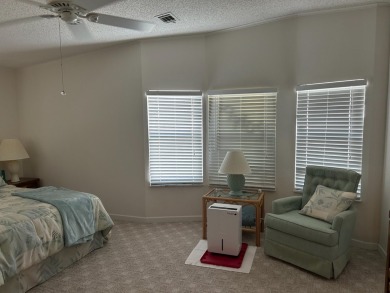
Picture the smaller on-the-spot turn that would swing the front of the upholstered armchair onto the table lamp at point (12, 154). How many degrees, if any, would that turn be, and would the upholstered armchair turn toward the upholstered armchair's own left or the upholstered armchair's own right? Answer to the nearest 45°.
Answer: approximately 45° to the upholstered armchair's own right

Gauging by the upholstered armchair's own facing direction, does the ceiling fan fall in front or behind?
in front

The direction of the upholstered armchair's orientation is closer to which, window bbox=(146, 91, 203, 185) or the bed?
the bed

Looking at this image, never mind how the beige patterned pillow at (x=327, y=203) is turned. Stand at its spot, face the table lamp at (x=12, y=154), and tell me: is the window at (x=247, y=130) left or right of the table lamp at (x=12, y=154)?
right

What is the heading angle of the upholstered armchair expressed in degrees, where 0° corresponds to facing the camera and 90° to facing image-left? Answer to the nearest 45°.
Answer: approximately 45°

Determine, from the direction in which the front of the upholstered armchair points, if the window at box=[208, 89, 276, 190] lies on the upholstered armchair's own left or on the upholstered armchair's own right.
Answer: on the upholstered armchair's own right

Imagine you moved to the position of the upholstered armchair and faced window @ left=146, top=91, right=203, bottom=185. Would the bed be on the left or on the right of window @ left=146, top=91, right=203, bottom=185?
left

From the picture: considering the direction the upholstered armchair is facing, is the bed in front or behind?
in front
